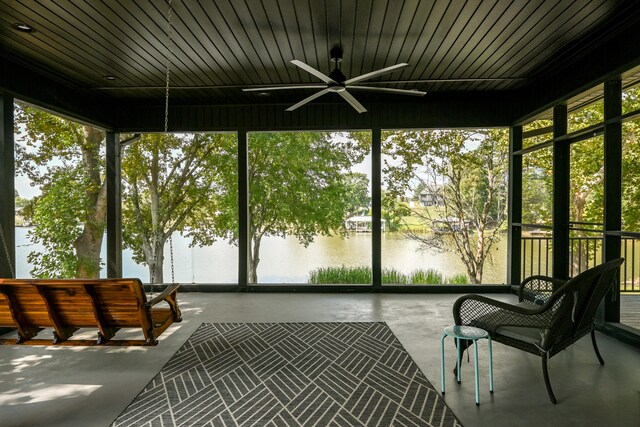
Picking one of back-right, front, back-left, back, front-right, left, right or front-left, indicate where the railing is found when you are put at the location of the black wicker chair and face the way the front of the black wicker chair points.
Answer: front-right

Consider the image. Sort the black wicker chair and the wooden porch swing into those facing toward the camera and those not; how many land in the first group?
0
